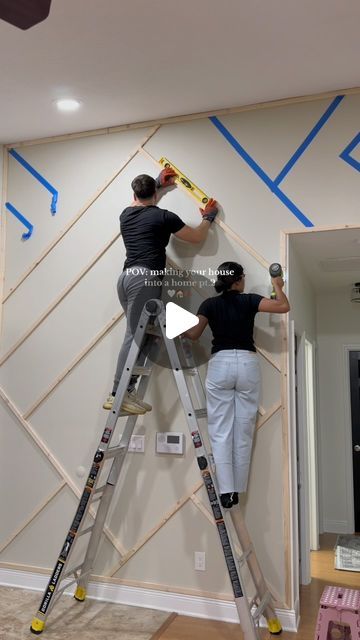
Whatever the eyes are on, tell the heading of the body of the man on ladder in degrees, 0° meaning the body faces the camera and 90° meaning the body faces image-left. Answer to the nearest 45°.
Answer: approximately 225°

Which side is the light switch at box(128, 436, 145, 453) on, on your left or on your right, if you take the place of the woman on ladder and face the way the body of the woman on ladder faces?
on your left

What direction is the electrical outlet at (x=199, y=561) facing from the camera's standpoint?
toward the camera

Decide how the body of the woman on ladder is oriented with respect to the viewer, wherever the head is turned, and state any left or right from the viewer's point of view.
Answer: facing away from the viewer

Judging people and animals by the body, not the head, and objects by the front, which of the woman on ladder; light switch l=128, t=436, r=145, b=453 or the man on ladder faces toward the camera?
the light switch

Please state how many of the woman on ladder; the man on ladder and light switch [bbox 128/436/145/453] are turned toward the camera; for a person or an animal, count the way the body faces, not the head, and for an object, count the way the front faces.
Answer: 1

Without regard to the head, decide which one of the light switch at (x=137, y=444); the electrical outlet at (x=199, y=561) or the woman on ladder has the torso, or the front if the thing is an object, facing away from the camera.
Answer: the woman on ladder

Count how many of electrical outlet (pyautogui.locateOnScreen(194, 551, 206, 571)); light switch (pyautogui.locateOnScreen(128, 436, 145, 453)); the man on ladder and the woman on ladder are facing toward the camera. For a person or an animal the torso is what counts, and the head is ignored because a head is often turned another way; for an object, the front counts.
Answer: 2

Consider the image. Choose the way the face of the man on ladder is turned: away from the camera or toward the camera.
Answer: away from the camera

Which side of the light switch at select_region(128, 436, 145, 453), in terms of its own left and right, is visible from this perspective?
front

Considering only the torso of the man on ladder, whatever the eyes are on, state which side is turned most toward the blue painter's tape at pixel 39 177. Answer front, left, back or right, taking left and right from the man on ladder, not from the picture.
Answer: left
